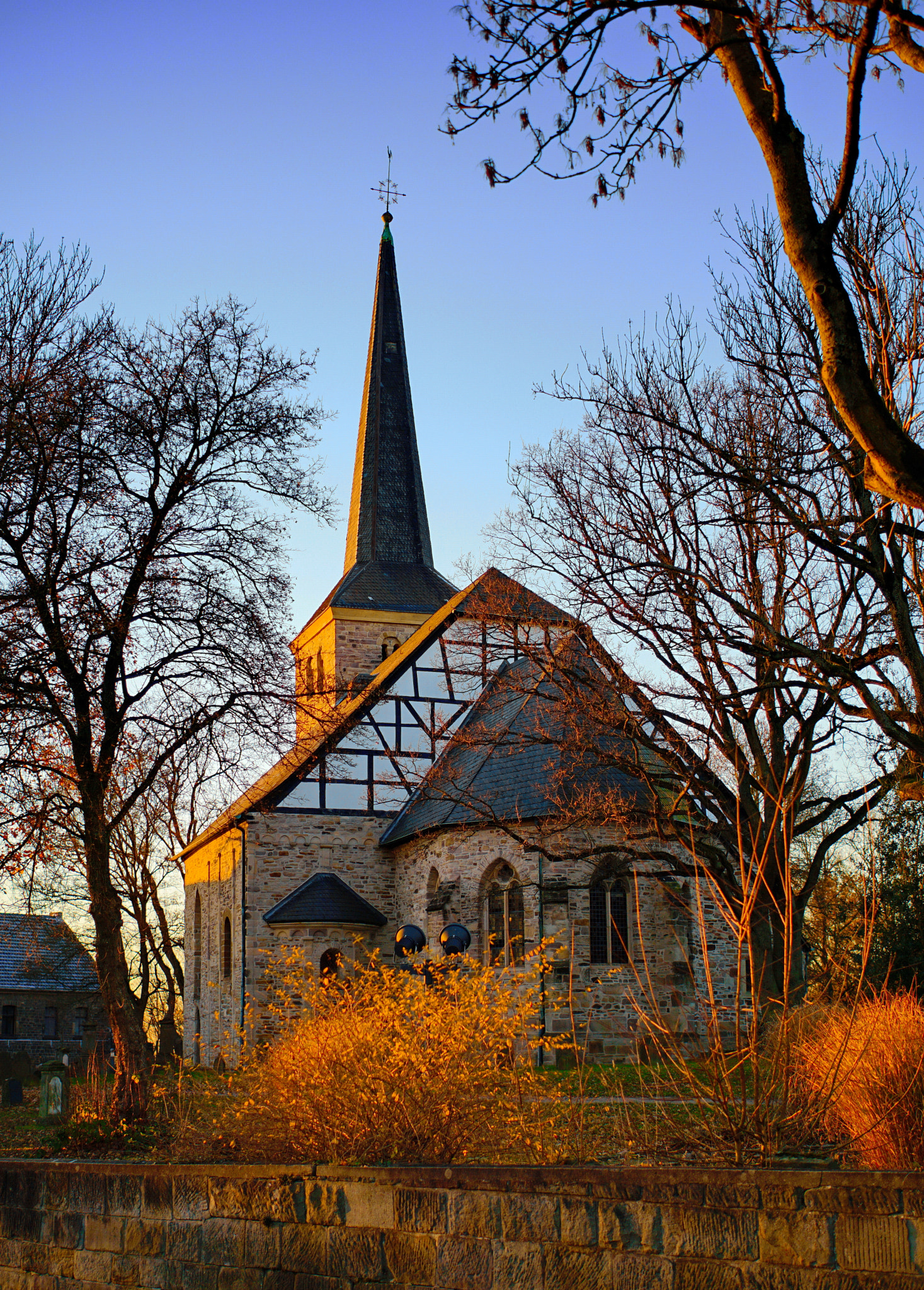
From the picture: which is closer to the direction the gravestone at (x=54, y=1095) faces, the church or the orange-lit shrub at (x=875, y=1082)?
the orange-lit shrub

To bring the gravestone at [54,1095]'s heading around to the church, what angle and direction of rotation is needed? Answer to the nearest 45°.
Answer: approximately 135° to its left

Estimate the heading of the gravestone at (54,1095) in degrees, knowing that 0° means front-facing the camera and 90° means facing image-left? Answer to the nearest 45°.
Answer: approximately 0°

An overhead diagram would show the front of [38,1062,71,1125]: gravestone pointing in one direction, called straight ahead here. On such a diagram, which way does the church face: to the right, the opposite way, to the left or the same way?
the opposite way

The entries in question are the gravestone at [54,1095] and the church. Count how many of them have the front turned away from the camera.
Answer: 1

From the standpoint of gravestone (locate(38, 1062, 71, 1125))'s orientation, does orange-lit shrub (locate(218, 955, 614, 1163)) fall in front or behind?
in front

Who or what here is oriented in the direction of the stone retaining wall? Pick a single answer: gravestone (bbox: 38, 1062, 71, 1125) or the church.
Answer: the gravestone

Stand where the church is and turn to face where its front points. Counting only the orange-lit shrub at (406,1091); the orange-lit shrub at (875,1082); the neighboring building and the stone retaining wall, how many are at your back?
3

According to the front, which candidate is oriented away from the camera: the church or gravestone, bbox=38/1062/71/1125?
the church

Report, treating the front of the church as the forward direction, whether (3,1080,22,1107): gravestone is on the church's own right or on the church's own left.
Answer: on the church's own left

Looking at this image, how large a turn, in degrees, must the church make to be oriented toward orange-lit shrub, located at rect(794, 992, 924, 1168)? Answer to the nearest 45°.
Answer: approximately 180°

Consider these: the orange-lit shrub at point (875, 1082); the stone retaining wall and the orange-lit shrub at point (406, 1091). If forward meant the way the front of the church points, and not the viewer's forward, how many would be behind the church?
3
